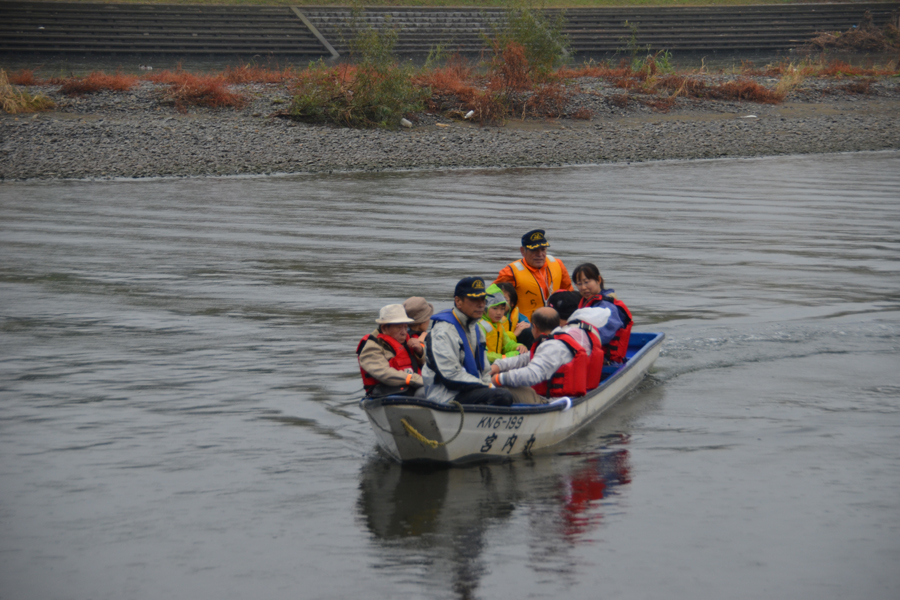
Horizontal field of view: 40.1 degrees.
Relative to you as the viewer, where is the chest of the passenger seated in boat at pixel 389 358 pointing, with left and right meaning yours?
facing the viewer and to the right of the viewer

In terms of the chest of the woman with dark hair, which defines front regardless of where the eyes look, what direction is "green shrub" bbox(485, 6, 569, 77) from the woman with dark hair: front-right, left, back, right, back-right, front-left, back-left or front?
right

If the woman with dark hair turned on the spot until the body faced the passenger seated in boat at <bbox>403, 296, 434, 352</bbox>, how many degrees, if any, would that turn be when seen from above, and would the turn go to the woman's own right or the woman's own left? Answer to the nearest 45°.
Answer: approximately 45° to the woman's own left

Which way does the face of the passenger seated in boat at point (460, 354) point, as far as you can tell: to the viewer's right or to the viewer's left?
to the viewer's right

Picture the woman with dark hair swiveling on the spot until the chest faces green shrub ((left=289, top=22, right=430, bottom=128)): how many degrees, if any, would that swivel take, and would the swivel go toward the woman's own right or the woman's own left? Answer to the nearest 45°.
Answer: approximately 90° to the woman's own right

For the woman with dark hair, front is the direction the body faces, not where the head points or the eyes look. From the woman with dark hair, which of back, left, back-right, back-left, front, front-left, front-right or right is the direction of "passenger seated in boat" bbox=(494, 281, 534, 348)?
front

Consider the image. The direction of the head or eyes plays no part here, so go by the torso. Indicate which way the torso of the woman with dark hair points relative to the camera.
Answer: to the viewer's left

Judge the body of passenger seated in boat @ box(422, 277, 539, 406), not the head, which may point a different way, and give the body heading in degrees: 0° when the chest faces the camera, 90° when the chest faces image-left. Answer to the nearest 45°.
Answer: approximately 315°

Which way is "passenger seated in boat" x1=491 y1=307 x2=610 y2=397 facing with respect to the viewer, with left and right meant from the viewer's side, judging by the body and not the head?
facing away from the viewer and to the left of the viewer

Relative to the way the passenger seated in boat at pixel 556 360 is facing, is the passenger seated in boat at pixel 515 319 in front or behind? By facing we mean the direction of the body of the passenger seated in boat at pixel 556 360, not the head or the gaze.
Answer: in front

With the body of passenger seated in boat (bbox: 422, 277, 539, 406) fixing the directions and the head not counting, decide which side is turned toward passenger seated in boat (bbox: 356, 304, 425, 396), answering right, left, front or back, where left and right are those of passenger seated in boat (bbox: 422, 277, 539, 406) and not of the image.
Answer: back

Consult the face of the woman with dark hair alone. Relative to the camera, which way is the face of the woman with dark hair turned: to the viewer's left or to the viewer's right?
to the viewer's left

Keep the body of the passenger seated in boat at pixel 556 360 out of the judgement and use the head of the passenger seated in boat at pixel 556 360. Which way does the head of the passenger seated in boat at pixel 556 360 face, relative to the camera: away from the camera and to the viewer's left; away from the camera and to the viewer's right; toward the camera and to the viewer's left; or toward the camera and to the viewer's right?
away from the camera and to the viewer's left

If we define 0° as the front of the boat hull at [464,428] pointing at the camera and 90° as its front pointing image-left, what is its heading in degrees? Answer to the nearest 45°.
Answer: approximately 45°
